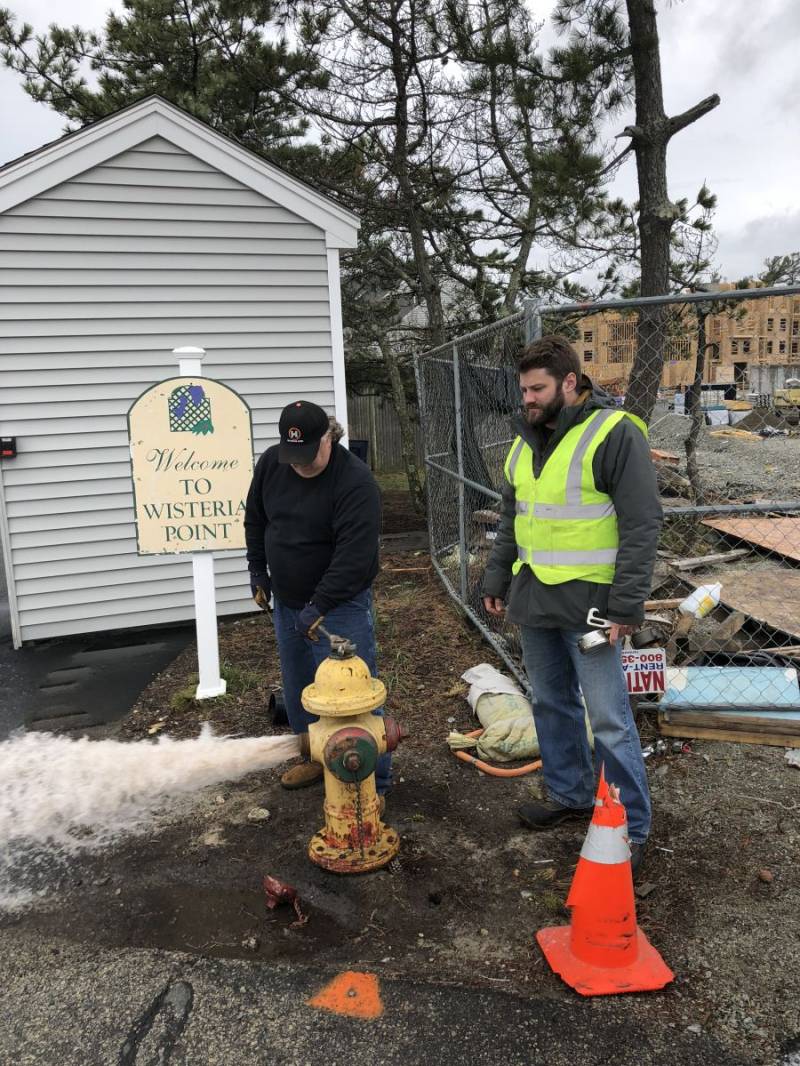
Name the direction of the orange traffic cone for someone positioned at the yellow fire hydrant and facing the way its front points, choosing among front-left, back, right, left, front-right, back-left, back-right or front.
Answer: front-left

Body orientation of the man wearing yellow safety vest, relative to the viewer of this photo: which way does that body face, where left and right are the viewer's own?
facing the viewer and to the left of the viewer

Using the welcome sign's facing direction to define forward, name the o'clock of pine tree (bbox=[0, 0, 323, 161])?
The pine tree is roughly at 6 o'clock from the welcome sign.

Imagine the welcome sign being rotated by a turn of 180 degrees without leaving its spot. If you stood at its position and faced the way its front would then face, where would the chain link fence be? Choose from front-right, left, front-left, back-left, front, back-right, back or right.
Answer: right

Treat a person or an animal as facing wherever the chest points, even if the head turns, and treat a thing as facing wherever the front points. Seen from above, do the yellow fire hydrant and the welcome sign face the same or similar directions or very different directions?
same or similar directions

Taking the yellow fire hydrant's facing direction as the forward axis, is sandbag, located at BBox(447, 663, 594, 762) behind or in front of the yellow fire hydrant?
behind

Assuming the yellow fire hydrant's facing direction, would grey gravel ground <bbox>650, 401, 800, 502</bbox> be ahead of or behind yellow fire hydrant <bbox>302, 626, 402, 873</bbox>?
behind

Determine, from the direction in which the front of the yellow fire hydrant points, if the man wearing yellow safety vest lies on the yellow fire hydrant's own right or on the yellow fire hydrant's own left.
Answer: on the yellow fire hydrant's own left

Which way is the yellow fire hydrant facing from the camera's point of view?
toward the camera

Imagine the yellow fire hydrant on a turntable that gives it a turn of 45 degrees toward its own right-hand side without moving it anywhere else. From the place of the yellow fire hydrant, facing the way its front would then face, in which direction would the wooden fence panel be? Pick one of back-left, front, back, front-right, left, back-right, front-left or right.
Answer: back-right

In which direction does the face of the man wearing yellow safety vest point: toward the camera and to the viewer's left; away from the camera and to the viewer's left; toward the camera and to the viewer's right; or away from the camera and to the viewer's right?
toward the camera and to the viewer's left

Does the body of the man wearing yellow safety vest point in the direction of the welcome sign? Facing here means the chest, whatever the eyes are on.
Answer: no

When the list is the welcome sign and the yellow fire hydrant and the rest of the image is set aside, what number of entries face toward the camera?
2

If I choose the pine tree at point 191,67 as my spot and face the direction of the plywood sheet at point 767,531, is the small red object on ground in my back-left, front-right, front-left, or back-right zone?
front-right

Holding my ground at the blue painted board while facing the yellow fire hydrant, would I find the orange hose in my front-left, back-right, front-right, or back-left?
front-right

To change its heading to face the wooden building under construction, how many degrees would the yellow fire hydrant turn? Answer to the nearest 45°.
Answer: approximately 135° to its left

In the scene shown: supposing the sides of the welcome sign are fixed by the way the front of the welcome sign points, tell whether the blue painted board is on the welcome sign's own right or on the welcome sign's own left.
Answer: on the welcome sign's own left
